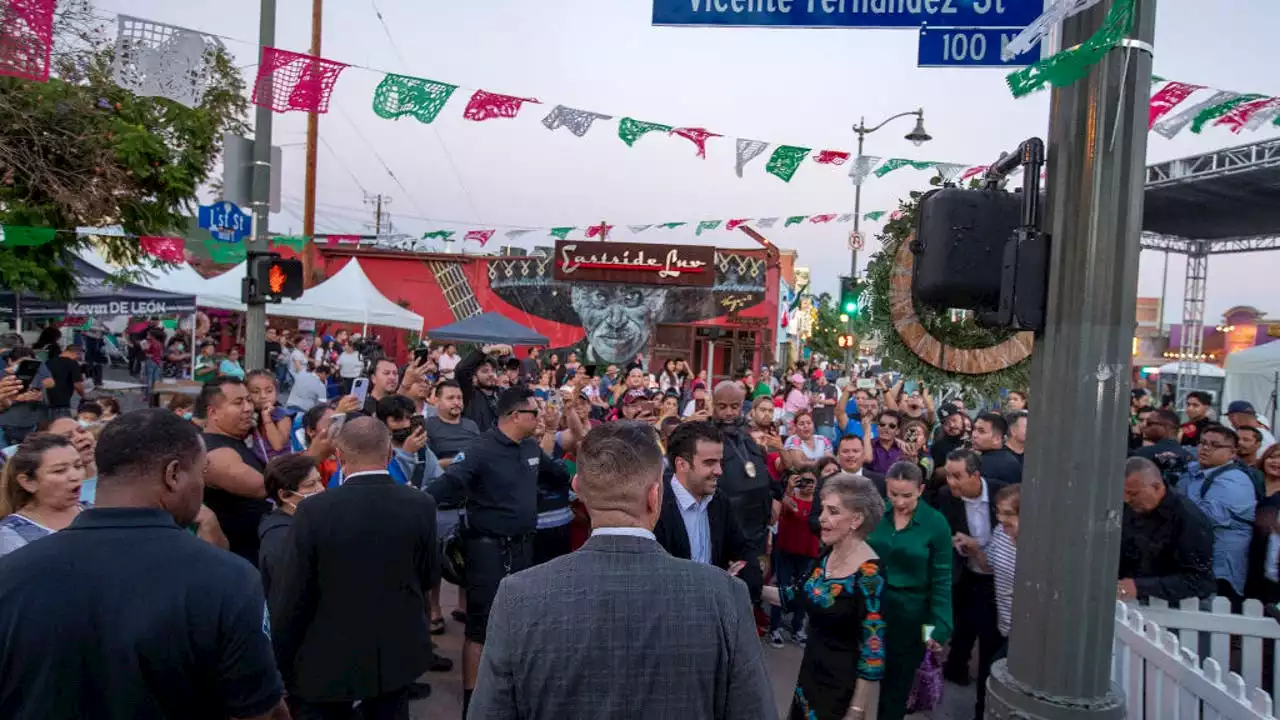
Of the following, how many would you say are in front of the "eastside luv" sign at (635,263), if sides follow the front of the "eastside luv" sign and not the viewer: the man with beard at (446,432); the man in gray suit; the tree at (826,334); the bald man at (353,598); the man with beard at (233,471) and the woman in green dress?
5

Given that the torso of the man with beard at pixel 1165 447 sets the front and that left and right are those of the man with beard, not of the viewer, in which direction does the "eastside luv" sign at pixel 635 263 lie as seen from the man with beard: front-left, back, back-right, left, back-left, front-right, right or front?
right

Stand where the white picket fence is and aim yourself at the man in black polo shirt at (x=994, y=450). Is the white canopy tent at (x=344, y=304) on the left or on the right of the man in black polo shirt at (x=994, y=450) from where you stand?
left

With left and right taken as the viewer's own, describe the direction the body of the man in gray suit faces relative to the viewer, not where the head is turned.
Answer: facing away from the viewer

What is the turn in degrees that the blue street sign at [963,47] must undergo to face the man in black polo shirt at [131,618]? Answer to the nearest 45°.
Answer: approximately 45° to its right

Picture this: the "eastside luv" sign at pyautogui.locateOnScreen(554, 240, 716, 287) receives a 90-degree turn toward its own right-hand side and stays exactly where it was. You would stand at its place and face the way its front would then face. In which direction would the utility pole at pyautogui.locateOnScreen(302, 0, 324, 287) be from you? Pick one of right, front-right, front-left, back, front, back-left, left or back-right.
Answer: front-left

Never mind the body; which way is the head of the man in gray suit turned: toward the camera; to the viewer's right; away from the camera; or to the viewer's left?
away from the camera

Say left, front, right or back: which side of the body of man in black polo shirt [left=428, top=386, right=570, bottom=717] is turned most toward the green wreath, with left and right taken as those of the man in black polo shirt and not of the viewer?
left

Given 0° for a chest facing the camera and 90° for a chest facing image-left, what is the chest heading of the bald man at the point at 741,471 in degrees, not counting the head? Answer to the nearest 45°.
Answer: approximately 0°

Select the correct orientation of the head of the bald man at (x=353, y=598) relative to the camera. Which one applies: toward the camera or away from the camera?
away from the camera

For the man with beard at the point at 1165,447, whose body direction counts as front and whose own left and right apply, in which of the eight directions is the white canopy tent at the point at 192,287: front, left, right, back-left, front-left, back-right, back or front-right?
front-right

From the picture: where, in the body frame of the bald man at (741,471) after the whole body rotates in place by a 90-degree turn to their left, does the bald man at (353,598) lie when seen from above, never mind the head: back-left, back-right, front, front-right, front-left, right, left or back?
back-right

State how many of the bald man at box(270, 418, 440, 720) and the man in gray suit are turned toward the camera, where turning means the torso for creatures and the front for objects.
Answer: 0
